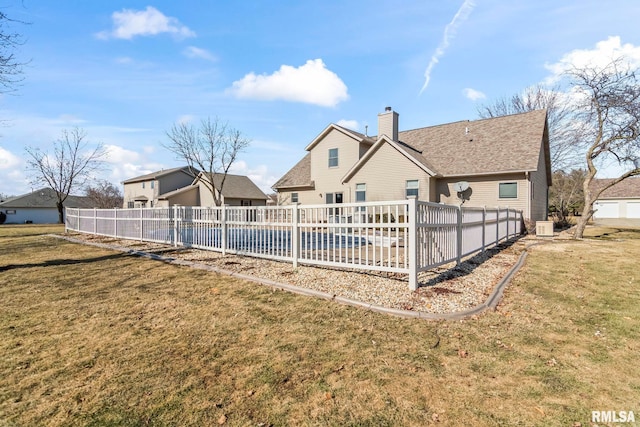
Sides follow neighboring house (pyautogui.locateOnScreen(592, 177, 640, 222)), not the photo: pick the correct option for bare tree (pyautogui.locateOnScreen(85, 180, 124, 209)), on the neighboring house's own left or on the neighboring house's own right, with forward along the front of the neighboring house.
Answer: on the neighboring house's own right

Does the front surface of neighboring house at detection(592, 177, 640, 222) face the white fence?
yes

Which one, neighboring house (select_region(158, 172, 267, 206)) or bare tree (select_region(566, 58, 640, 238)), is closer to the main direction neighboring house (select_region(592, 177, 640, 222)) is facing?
the bare tree

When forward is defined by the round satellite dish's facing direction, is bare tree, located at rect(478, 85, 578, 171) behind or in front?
behind

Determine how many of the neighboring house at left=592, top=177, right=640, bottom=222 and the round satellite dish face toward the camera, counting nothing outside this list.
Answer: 2

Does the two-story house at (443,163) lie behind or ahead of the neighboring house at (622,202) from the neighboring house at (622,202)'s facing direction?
ahead

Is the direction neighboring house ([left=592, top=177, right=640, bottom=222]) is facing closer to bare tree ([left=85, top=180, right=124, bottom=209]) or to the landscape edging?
the landscape edging

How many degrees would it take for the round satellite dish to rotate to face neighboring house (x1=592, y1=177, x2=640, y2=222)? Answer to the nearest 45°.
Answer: approximately 135° to its left

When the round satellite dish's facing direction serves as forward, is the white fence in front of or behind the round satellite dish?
in front

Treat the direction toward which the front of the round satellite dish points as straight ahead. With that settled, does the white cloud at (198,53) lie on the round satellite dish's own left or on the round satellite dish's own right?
on the round satellite dish's own right
